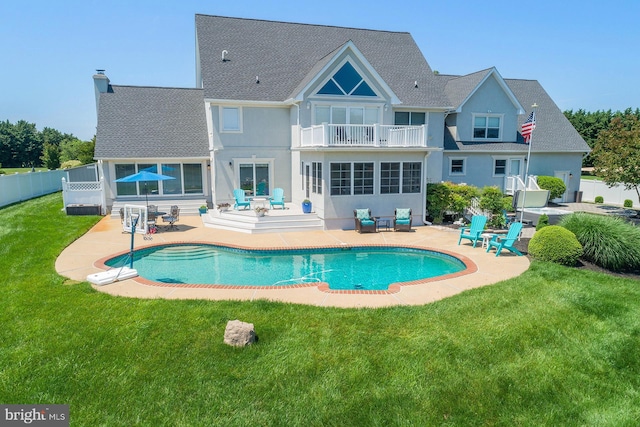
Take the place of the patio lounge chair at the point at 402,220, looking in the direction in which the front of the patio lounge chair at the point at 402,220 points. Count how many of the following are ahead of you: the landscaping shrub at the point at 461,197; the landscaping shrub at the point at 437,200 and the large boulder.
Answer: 1

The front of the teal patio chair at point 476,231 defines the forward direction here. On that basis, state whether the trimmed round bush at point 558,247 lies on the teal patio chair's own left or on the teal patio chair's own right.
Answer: on the teal patio chair's own left

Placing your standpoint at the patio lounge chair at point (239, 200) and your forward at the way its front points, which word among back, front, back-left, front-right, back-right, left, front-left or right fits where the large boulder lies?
front-right

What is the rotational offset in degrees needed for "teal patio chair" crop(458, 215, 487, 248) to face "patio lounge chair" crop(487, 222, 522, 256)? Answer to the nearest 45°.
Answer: approximately 90° to its left

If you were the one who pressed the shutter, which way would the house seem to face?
facing away from the viewer

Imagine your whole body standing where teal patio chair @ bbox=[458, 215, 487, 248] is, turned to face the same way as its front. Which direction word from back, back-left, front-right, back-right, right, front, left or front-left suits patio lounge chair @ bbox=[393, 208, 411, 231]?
right

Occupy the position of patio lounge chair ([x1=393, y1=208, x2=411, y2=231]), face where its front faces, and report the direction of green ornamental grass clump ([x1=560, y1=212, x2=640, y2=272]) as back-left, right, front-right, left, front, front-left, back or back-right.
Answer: front-left

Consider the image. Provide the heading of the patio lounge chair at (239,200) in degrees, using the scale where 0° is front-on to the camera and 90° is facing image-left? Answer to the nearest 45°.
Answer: approximately 315°

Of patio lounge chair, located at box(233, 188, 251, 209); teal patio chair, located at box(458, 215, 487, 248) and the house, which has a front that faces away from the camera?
the house
